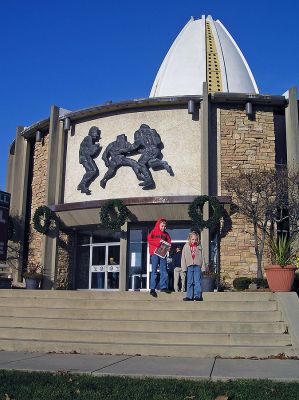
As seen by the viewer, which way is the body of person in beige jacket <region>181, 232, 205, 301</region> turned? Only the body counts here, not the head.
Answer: toward the camera

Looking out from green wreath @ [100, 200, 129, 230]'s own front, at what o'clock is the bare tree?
The bare tree is roughly at 10 o'clock from the green wreath.

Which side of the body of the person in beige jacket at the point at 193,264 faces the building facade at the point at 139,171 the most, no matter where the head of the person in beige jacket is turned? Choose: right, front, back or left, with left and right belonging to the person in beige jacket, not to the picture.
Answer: back

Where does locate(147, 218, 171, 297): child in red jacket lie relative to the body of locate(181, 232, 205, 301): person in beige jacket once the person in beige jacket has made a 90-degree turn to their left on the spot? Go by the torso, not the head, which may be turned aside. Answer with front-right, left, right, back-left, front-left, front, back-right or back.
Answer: back-left

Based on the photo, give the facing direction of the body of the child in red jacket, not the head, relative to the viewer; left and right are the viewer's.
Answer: facing the viewer and to the right of the viewer

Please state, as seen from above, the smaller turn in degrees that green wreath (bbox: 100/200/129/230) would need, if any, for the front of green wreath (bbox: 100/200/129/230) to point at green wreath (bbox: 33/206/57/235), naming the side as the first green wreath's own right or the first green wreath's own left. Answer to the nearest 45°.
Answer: approximately 135° to the first green wreath's own right

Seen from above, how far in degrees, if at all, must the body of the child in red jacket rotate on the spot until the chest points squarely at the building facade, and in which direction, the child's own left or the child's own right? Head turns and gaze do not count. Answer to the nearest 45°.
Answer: approximately 135° to the child's own left

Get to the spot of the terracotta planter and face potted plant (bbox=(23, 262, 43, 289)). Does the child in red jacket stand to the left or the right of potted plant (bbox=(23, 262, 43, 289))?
left

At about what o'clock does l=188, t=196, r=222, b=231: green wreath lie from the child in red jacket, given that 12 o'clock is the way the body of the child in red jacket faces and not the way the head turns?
The green wreath is roughly at 8 o'clock from the child in red jacket.

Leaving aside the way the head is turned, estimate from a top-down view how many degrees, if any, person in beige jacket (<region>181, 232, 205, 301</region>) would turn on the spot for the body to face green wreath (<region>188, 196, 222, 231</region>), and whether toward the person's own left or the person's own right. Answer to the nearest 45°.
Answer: approximately 180°

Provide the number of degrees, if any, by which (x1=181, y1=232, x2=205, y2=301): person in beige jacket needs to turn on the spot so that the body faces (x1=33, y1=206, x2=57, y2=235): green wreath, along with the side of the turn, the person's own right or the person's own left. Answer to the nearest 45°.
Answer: approximately 135° to the person's own right

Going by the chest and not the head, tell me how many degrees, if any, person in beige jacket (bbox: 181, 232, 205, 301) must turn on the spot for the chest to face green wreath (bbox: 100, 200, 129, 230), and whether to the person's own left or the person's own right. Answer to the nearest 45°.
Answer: approximately 180°

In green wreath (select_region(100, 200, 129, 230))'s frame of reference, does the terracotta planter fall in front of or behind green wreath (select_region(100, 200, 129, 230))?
in front
